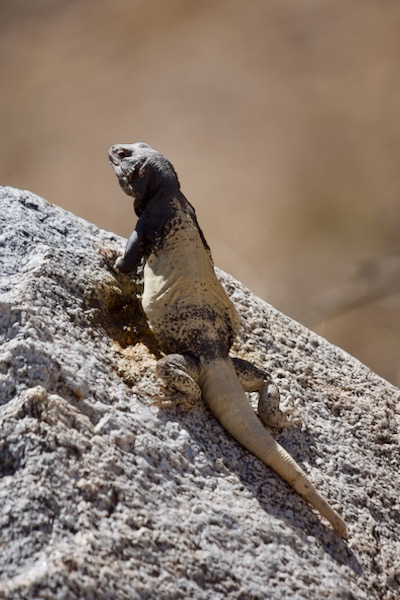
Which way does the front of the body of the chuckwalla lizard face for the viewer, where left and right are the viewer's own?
facing away from the viewer and to the left of the viewer
